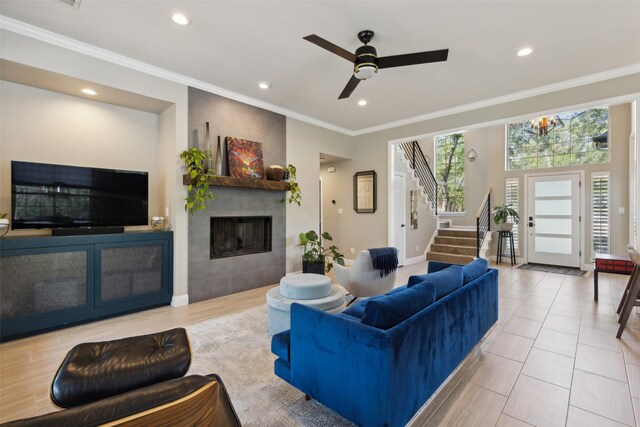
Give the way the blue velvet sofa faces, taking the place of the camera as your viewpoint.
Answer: facing away from the viewer and to the left of the viewer

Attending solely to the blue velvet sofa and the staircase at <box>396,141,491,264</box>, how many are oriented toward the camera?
1

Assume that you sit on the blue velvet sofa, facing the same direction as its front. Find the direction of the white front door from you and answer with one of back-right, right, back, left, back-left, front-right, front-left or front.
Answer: right

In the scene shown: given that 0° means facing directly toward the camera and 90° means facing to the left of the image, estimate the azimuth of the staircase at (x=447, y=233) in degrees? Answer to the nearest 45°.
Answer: approximately 0°

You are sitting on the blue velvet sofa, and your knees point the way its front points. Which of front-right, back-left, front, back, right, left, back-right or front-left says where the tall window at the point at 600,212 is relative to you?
right

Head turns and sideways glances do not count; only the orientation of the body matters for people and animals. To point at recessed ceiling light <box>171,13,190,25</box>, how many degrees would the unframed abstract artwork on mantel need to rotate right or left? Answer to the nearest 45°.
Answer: approximately 45° to its right

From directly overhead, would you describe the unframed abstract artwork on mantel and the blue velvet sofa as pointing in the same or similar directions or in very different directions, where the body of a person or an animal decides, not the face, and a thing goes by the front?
very different directions

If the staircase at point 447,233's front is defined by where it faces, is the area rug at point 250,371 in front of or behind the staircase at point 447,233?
in front

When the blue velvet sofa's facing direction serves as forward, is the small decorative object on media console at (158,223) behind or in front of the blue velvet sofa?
in front

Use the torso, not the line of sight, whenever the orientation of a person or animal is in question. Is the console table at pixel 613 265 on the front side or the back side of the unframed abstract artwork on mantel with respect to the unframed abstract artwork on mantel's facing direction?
on the front side

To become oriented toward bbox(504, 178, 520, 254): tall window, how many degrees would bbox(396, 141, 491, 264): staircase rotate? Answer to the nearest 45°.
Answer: approximately 90° to its left

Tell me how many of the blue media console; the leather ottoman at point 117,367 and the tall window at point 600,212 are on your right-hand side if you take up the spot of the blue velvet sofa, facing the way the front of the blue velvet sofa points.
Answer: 1

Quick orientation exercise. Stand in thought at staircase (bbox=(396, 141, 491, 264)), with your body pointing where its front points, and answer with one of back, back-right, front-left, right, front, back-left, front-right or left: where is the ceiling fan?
front

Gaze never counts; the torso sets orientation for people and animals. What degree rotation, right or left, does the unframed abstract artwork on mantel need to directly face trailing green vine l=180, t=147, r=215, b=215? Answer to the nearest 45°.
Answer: approximately 90° to its right
